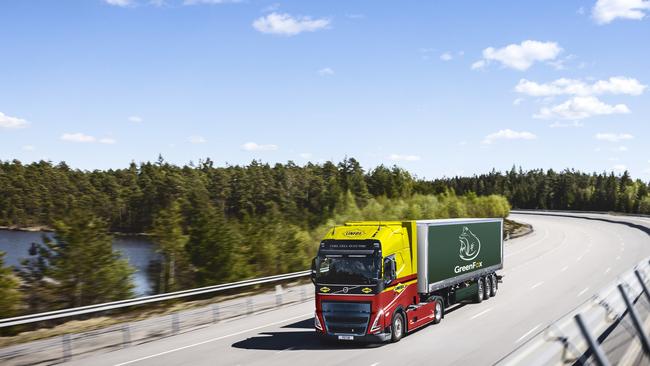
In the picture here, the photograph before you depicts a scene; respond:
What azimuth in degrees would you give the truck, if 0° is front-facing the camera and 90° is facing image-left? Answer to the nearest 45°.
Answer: approximately 45°

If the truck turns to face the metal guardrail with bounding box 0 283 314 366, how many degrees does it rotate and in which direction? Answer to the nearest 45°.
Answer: approximately 45° to its right

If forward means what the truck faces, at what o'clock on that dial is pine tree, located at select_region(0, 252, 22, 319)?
The pine tree is roughly at 2 o'clock from the truck.

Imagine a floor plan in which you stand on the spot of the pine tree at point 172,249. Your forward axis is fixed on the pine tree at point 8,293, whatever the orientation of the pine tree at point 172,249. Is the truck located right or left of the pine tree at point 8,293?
left

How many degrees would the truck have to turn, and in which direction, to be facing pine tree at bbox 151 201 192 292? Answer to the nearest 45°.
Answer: approximately 90° to its right

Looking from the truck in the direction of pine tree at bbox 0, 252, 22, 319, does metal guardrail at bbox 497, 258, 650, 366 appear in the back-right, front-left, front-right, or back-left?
back-left

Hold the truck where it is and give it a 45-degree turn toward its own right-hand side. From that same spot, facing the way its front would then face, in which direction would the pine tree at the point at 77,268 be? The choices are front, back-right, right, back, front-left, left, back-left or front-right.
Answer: front-right

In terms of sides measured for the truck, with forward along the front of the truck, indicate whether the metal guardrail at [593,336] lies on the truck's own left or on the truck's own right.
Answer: on the truck's own left
